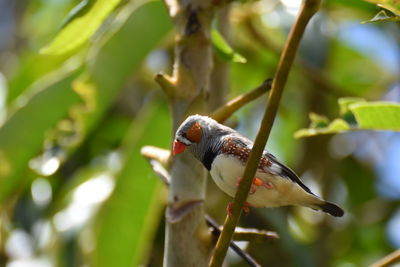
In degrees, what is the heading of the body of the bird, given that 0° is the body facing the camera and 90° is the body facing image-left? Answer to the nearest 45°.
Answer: approximately 90°

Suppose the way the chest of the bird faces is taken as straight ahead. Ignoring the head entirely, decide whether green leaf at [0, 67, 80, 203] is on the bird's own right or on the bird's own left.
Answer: on the bird's own right
